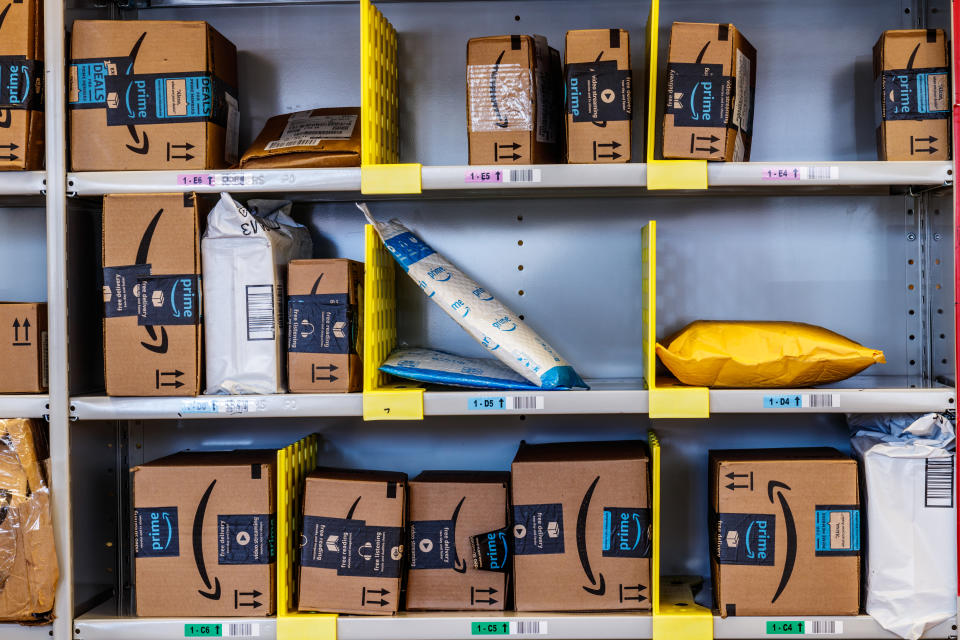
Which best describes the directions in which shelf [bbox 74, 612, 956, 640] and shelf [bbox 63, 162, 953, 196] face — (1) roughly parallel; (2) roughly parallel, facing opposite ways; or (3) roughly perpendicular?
roughly parallel

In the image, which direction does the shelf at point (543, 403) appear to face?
toward the camera

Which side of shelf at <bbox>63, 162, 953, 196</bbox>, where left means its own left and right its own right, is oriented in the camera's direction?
front

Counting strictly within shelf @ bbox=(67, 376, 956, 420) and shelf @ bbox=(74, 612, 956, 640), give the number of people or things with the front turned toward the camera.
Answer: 2

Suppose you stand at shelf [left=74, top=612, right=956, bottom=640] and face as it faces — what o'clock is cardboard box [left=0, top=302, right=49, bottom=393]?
The cardboard box is roughly at 3 o'clock from the shelf.

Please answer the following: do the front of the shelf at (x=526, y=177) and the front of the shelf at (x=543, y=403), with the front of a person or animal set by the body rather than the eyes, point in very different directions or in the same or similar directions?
same or similar directions

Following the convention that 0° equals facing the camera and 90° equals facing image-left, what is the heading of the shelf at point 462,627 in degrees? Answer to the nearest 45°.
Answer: approximately 0°

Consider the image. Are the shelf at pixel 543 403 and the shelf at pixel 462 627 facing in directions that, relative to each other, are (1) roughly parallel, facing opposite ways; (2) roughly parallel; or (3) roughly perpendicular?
roughly parallel

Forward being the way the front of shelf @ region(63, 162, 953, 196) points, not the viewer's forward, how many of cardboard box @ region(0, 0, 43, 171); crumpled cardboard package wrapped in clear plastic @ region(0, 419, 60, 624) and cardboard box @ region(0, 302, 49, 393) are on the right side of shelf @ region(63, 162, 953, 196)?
3

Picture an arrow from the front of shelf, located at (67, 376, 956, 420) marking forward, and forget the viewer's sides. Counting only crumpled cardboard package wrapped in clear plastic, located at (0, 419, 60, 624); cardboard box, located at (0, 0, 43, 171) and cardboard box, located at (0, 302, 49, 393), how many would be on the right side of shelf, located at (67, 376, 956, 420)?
3

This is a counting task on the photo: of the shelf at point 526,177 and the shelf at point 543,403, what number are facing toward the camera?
2

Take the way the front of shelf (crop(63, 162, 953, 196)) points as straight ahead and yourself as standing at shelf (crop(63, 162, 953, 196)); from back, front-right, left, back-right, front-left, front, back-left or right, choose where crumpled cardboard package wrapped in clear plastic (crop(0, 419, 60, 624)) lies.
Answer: right
